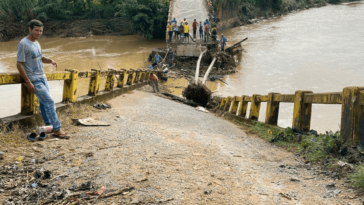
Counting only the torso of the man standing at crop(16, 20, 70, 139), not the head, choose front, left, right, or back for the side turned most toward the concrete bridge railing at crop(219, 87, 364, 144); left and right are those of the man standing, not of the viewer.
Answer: front

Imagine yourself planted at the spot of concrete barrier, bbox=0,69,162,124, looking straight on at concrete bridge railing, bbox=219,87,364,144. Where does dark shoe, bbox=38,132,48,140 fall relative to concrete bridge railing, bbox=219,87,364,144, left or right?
right

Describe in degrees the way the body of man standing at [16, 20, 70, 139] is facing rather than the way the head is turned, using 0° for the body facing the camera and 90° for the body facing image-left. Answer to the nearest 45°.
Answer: approximately 315°
